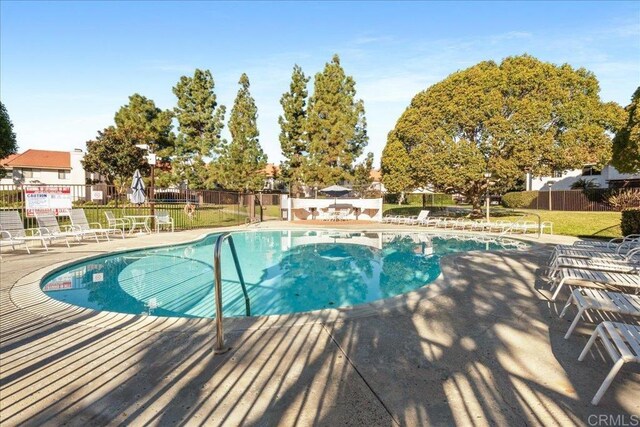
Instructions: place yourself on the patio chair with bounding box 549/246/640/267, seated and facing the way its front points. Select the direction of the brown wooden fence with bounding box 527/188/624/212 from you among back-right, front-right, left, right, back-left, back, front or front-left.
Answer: right

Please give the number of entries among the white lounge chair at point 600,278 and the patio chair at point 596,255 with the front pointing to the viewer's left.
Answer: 2

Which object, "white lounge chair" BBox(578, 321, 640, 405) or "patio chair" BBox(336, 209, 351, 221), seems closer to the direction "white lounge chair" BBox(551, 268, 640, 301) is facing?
the patio chair

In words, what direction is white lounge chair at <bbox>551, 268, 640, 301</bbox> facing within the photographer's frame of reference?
facing to the left of the viewer

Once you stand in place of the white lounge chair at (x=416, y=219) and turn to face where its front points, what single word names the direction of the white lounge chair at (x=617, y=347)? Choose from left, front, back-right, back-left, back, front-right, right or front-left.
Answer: front-left

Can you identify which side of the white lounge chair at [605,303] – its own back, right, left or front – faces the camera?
left

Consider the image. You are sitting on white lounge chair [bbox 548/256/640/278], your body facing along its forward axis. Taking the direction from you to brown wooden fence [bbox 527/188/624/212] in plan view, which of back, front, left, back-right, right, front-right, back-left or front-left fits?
right

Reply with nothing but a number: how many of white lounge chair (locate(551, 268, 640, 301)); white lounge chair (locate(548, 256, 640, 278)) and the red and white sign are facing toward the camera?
1

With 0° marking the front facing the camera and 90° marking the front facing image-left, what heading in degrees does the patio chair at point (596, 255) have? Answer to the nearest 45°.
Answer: approximately 90°

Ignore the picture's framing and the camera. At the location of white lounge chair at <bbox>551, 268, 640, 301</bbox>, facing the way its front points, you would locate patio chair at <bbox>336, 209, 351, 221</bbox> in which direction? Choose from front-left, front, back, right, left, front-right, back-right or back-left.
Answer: front-right

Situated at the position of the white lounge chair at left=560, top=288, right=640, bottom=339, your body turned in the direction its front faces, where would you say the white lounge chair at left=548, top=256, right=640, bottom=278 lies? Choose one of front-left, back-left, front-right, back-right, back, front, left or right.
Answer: right

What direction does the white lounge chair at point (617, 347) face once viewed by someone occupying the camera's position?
facing to the left of the viewer

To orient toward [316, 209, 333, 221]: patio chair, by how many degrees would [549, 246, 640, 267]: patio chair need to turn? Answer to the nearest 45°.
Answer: approximately 45° to its right

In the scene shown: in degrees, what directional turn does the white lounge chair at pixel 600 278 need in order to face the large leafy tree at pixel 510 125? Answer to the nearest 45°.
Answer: approximately 90° to its right
